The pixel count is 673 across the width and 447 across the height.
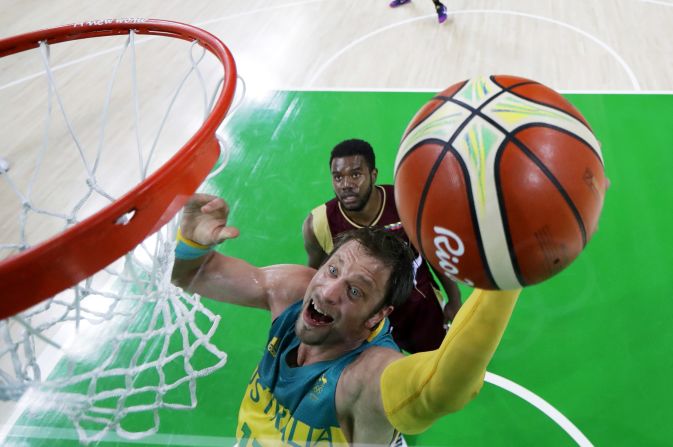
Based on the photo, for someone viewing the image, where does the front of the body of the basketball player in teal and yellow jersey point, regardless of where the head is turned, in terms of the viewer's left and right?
facing the viewer and to the left of the viewer

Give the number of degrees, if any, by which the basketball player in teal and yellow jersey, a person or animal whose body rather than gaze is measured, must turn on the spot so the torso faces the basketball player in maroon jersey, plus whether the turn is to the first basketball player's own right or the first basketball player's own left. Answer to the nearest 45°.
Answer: approximately 135° to the first basketball player's own right

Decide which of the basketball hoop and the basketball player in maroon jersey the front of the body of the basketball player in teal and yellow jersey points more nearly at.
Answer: the basketball hoop
